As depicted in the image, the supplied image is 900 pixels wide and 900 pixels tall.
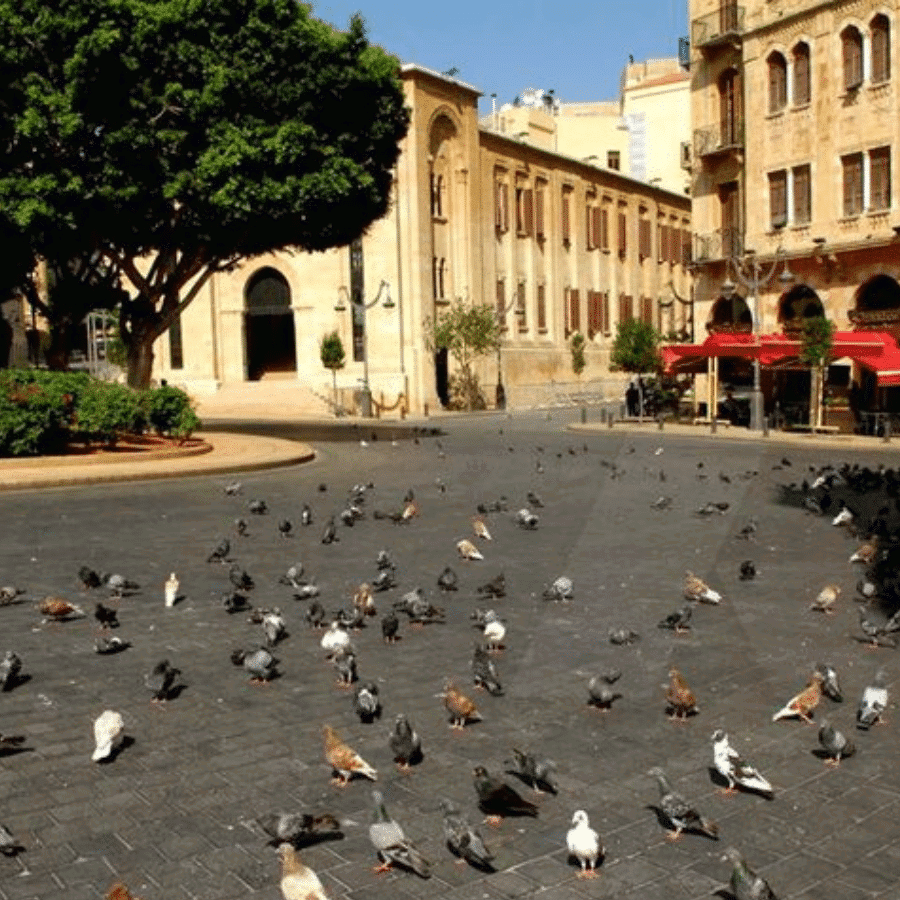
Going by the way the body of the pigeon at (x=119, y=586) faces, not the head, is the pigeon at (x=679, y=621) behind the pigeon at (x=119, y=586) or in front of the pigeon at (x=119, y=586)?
behind

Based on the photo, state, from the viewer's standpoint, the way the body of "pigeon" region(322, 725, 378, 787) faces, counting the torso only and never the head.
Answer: to the viewer's left

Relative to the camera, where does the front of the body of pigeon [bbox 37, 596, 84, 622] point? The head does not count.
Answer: to the viewer's left

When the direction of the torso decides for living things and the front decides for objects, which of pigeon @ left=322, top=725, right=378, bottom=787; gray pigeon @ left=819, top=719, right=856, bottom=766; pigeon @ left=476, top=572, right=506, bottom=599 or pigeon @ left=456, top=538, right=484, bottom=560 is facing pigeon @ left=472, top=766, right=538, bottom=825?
the gray pigeon

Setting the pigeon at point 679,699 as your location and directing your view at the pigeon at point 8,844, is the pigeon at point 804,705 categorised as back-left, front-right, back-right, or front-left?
back-left

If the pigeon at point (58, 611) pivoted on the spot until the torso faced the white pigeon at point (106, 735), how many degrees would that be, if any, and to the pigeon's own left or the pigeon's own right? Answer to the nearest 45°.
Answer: approximately 90° to the pigeon's own left

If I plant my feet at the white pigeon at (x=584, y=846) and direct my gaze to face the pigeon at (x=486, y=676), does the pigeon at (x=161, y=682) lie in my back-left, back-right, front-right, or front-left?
front-left

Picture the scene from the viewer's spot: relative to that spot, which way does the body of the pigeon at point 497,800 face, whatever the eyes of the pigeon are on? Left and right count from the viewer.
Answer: facing to the left of the viewer

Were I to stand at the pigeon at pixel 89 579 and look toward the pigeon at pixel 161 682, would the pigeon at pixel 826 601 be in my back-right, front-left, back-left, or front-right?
front-left

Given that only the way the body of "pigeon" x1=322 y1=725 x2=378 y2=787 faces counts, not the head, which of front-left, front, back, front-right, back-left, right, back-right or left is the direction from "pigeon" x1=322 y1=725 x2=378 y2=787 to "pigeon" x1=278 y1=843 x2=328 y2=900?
left
